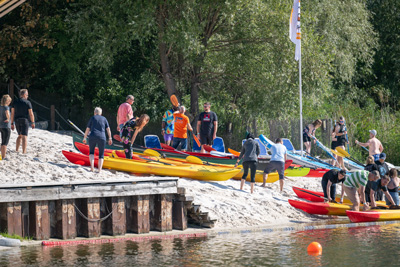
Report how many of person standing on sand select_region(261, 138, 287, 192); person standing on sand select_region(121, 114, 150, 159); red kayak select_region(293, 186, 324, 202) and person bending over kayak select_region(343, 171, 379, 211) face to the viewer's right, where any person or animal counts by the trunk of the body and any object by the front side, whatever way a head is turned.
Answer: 2

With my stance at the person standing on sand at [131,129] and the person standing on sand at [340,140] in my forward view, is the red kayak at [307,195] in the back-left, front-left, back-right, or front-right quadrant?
front-right

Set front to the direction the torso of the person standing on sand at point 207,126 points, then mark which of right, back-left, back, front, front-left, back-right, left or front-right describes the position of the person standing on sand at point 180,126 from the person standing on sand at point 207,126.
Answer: front-right

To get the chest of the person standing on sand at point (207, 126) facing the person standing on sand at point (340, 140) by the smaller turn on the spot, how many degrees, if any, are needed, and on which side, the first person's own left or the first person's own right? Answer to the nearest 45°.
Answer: approximately 90° to the first person's own left

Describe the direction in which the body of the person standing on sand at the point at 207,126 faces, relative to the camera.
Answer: toward the camera

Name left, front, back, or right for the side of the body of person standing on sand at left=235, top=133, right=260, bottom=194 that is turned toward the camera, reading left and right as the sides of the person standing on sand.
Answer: back

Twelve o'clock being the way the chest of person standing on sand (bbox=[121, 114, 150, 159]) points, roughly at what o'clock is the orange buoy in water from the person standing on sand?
The orange buoy in water is roughly at 2 o'clock from the person standing on sand.

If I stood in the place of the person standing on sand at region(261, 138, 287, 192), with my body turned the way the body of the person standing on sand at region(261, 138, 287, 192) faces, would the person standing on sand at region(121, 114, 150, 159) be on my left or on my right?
on my left

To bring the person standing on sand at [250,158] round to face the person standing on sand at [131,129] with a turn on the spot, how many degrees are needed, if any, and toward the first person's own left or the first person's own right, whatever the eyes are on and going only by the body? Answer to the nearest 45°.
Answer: approximately 90° to the first person's own left

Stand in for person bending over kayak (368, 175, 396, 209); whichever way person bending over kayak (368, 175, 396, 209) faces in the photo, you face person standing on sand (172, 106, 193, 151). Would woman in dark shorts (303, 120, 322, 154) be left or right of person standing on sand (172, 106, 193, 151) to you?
right

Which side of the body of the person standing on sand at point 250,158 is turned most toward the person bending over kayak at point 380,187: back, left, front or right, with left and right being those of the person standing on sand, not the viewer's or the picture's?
right

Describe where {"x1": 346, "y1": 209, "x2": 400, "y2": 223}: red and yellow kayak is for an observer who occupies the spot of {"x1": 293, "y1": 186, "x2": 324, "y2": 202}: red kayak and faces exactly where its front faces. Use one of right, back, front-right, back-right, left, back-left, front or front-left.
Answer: back-left

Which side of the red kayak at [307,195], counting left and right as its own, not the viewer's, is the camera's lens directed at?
left

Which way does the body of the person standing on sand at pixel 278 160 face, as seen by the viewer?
away from the camera

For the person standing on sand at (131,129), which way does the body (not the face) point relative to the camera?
to the viewer's right

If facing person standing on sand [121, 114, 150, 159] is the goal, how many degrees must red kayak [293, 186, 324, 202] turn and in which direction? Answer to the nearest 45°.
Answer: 0° — it already faces them
